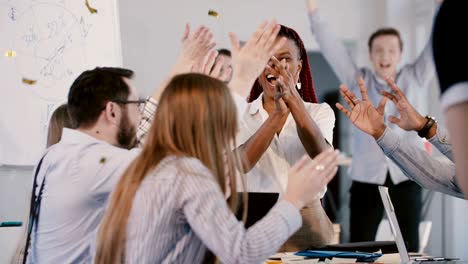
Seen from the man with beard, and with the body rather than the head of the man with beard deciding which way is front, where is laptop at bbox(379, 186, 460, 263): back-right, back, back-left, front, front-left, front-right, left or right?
front-right

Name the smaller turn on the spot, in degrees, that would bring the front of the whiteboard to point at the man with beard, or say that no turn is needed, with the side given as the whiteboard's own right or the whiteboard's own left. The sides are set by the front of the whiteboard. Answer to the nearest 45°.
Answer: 0° — it already faces them

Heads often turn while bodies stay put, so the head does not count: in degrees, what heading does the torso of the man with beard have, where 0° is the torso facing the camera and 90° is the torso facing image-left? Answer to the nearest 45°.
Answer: approximately 225°

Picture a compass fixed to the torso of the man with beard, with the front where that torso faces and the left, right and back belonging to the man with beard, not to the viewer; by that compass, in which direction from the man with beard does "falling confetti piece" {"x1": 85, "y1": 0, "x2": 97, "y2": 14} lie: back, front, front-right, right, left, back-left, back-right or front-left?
front-left

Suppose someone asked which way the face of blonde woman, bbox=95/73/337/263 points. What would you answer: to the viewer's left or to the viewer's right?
to the viewer's right

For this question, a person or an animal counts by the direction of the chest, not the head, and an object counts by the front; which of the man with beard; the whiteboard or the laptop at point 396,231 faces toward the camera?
the whiteboard

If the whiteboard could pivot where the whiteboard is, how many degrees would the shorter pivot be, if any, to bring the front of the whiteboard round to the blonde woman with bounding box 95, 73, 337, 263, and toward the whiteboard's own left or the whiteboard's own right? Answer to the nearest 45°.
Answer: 0° — it already faces them

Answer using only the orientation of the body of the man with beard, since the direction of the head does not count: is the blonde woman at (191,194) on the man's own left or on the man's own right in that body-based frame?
on the man's own right

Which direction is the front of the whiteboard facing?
toward the camera
